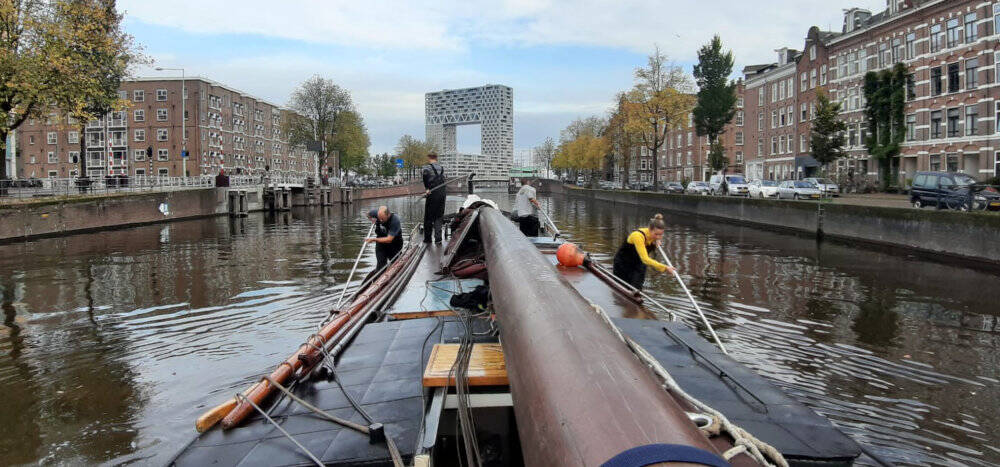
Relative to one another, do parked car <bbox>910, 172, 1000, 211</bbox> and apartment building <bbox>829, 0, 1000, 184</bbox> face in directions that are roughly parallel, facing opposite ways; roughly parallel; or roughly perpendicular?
roughly perpendicular

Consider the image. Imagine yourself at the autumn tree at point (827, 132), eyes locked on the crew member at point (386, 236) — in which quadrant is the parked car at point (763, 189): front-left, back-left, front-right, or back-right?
back-right

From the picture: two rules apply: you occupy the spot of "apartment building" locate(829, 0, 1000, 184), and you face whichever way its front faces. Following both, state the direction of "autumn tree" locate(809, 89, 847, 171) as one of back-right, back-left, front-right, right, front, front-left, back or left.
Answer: front

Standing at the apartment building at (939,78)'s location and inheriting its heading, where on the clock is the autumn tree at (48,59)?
The autumn tree is roughly at 12 o'clock from the apartment building.

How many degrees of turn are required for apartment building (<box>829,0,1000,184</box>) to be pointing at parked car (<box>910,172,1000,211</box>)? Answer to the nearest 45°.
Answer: approximately 45° to its left

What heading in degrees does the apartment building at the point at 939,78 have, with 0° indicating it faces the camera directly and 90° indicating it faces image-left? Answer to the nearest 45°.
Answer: approximately 45°

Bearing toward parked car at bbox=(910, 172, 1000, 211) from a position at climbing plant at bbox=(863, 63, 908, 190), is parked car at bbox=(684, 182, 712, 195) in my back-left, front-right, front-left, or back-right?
back-right

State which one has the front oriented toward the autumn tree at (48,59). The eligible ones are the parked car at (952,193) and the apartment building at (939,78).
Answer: the apartment building
